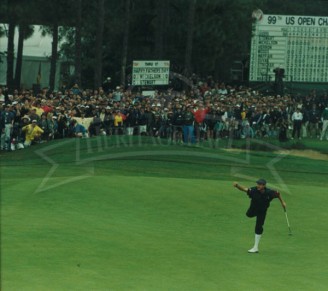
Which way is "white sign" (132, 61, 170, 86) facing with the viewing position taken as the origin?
facing the viewer

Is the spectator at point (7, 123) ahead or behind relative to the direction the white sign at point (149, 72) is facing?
ahead

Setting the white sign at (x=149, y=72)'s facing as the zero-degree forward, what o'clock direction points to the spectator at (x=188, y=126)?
The spectator is roughly at 11 o'clock from the white sign.

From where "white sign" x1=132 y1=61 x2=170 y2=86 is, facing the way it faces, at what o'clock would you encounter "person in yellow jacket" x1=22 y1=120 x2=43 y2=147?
The person in yellow jacket is roughly at 1 o'clock from the white sign.

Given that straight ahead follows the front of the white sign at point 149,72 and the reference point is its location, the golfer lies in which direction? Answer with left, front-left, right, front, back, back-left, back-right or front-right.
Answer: front
